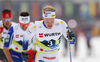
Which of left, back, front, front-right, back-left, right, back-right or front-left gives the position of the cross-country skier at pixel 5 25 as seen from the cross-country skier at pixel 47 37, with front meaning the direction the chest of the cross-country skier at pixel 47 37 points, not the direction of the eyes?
back-right

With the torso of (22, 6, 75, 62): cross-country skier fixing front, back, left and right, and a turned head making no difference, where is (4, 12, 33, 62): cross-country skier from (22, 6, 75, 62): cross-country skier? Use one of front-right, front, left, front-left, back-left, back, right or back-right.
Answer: back-right

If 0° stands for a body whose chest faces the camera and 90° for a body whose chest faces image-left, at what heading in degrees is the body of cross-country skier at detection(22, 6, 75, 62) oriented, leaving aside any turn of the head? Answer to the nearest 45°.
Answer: approximately 0°
